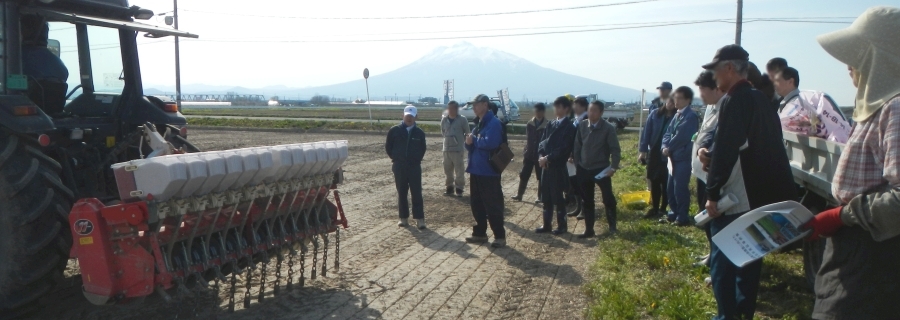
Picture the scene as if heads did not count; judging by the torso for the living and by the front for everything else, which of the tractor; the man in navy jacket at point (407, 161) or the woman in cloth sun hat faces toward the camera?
the man in navy jacket

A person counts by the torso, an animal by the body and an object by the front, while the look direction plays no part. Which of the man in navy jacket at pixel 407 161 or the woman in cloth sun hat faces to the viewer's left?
the woman in cloth sun hat

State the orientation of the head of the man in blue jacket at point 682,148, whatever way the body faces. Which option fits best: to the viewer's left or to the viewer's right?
to the viewer's left

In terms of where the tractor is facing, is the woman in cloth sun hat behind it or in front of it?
behind

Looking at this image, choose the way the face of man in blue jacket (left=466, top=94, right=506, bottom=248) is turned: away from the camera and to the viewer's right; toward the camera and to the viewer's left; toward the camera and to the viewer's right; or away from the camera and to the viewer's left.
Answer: toward the camera and to the viewer's left

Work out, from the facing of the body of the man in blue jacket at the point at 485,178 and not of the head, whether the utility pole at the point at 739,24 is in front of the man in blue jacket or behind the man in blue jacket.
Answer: behind

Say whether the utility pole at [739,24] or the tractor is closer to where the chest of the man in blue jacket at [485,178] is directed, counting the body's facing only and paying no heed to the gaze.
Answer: the tractor

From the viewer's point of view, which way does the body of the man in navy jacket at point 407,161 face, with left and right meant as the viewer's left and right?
facing the viewer

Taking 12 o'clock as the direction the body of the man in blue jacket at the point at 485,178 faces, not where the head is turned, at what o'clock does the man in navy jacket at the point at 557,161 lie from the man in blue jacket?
The man in navy jacket is roughly at 6 o'clock from the man in blue jacket.

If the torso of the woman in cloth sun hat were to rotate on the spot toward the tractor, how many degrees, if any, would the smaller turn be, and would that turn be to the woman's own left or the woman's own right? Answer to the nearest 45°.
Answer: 0° — they already face it

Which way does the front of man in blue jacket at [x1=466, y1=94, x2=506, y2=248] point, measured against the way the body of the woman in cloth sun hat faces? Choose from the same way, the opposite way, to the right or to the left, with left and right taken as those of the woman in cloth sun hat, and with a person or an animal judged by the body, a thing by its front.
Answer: to the left

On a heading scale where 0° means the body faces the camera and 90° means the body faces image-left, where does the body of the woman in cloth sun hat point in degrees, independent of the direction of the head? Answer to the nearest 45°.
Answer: approximately 90°

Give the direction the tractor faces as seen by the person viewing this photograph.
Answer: facing away from the viewer and to the left of the viewer

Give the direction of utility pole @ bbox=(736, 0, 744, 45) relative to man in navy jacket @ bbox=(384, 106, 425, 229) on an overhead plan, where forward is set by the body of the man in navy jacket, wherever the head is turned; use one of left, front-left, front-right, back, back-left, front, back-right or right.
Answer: back-left

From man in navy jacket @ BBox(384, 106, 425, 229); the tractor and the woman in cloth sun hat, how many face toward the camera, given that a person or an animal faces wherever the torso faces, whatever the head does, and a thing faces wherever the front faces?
1
